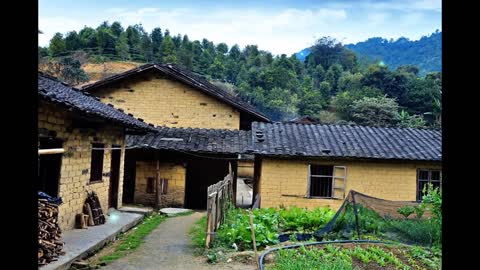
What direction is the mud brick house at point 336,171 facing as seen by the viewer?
toward the camera

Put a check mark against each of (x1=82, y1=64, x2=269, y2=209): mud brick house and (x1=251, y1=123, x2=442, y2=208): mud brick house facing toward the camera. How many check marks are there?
2

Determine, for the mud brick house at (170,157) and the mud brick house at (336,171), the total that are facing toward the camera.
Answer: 2

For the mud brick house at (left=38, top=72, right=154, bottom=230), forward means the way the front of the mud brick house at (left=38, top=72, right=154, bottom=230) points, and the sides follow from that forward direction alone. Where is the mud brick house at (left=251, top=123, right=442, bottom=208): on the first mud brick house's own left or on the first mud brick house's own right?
on the first mud brick house's own left

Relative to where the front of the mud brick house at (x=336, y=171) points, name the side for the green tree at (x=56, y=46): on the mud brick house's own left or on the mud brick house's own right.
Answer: on the mud brick house's own right

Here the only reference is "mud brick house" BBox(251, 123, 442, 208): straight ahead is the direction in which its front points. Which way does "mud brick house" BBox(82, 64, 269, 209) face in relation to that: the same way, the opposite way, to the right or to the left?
the same way

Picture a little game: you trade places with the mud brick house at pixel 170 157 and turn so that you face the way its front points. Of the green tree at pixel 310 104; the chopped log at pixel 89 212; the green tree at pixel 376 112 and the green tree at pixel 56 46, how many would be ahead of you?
1

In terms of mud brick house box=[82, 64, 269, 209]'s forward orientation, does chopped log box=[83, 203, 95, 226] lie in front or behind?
in front

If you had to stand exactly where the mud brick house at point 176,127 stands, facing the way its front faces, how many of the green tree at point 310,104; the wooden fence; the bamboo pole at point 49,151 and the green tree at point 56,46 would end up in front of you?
2

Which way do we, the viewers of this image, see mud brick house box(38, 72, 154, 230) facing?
facing the viewer and to the right of the viewer

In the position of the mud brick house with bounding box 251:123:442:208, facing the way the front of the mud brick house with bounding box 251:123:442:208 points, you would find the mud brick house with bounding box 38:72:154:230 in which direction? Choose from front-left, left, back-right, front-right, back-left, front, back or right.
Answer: front-right

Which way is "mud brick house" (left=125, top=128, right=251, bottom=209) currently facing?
toward the camera

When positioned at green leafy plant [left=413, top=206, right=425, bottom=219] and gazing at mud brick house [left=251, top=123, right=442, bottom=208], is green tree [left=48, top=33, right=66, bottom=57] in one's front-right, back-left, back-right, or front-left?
front-left

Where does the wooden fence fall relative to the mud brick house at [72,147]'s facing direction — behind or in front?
in front

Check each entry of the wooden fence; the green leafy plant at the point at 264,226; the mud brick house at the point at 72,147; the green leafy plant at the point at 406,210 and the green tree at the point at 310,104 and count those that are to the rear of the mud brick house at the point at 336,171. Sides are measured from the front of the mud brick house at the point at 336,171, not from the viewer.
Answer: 1

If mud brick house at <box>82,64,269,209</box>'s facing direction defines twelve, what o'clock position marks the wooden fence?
The wooden fence is roughly at 12 o'clock from the mud brick house.
